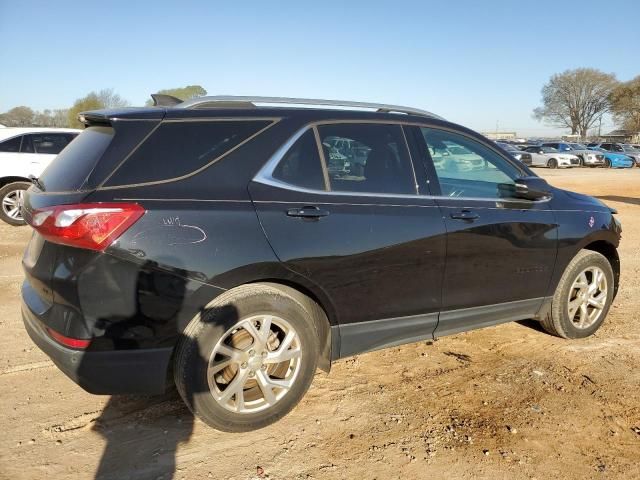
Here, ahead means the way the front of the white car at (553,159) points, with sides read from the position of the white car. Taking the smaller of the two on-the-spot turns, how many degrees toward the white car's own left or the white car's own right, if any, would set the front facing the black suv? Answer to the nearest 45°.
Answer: approximately 45° to the white car's own right

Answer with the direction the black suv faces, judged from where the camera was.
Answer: facing away from the viewer and to the right of the viewer

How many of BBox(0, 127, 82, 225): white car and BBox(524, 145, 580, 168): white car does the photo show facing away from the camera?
0

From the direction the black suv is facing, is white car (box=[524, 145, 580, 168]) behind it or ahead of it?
ahead

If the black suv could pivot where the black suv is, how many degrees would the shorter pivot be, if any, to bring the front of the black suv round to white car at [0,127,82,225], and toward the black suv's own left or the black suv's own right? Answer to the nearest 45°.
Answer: approximately 90° to the black suv's own left
